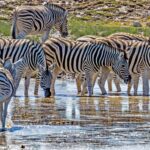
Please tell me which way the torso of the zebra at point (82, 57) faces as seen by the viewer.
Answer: to the viewer's right

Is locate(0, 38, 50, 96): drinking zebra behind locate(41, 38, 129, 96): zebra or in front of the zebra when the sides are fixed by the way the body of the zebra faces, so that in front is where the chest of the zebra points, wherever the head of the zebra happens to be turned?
behind
